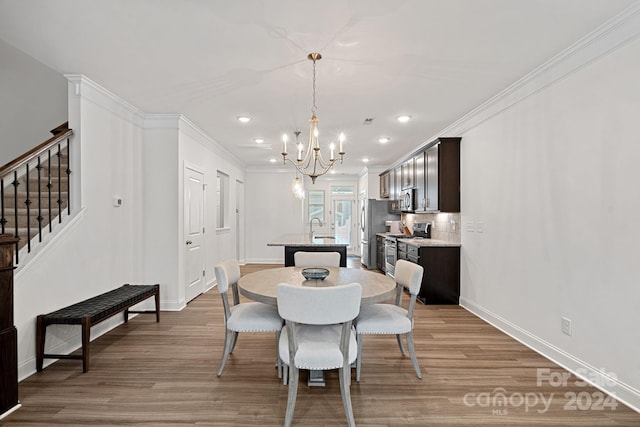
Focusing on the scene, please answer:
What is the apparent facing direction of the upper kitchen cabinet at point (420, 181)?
to the viewer's left

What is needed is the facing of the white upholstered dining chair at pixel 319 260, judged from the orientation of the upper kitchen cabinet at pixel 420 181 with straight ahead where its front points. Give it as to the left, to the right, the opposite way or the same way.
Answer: to the left

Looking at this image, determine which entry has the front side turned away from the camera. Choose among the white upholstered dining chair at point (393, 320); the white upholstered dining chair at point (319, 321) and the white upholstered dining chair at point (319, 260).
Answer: the white upholstered dining chair at point (319, 321)

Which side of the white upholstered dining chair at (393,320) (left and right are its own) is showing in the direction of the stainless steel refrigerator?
right

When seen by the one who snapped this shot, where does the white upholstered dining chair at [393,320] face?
facing to the left of the viewer

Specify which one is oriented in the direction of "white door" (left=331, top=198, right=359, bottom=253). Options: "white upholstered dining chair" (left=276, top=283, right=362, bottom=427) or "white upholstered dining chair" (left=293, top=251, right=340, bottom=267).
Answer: "white upholstered dining chair" (left=276, top=283, right=362, bottom=427)

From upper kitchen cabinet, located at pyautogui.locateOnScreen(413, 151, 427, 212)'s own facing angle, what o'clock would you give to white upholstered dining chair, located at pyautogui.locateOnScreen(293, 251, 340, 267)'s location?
The white upholstered dining chair is roughly at 10 o'clock from the upper kitchen cabinet.

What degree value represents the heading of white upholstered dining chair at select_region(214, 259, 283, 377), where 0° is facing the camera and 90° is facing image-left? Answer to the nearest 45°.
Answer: approximately 270°

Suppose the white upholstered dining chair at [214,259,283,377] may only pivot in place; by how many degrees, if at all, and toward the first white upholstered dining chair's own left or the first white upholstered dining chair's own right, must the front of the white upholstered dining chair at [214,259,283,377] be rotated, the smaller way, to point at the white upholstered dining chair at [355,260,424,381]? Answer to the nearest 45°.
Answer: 0° — it already faces it

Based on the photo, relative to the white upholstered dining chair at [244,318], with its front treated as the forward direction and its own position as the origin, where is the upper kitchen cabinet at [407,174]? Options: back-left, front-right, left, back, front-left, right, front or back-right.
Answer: front-left

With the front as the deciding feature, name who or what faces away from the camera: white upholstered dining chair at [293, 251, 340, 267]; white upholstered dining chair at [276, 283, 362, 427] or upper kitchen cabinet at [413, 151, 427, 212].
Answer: white upholstered dining chair at [276, 283, 362, 427]

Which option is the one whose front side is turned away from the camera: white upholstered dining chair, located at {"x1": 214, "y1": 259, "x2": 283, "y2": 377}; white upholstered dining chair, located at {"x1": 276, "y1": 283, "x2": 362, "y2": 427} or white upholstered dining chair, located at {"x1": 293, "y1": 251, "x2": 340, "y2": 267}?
white upholstered dining chair, located at {"x1": 276, "y1": 283, "x2": 362, "y2": 427}

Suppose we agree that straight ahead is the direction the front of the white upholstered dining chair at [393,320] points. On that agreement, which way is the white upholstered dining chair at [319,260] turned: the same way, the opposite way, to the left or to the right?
to the left

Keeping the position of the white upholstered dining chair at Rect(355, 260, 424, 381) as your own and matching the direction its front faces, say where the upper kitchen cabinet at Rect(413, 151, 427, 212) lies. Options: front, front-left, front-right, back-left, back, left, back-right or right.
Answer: right

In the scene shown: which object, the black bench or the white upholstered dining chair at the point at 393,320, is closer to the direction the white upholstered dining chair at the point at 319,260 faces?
the white upholstered dining chair

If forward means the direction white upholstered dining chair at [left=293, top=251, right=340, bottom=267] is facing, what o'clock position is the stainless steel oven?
The stainless steel oven is roughly at 7 o'clock from the white upholstered dining chair.

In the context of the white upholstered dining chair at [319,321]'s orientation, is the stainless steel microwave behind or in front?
in front
